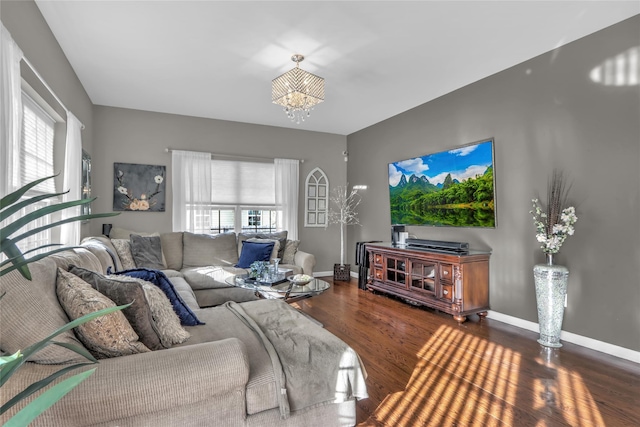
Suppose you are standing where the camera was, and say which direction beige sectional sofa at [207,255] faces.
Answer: facing the viewer

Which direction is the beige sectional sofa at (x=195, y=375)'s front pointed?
to the viewer's right

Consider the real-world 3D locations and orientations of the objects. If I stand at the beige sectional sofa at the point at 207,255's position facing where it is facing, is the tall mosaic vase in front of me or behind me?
in front

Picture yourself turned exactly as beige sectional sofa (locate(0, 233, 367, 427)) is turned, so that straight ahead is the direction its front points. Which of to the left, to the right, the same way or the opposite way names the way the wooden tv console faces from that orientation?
the opposite way

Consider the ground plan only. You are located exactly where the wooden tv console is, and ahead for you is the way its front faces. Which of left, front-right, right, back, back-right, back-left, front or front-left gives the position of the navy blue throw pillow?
front

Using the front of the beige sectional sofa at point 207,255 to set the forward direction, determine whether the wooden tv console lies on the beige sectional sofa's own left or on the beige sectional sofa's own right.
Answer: on the beige sectional sofa's own left

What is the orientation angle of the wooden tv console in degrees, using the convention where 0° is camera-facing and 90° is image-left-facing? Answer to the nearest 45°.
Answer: approximately 45°

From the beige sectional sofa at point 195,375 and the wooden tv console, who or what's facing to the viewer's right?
the beige sectional sofa
